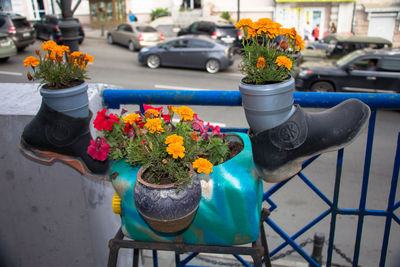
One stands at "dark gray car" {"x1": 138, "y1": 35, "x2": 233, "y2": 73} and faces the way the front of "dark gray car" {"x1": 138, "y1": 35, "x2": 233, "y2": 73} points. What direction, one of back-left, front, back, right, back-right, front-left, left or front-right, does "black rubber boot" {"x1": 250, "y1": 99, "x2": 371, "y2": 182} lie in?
left

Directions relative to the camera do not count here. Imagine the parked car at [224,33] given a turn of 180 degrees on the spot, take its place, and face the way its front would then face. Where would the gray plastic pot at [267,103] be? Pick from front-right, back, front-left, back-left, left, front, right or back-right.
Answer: front-right

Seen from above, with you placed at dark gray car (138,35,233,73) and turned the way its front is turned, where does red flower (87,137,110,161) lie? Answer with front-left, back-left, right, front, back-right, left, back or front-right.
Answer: left

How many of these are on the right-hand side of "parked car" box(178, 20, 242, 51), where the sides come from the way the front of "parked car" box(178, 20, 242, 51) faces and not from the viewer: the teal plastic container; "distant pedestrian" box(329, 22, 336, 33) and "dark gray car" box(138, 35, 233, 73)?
1

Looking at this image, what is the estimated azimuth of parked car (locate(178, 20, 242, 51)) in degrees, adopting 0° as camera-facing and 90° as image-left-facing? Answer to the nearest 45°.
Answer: approximately 135°

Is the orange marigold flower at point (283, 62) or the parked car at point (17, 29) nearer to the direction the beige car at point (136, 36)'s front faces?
the parked car

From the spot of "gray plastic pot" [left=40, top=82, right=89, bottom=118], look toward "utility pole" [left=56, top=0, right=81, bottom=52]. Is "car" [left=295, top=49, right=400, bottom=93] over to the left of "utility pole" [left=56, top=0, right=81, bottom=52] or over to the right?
right

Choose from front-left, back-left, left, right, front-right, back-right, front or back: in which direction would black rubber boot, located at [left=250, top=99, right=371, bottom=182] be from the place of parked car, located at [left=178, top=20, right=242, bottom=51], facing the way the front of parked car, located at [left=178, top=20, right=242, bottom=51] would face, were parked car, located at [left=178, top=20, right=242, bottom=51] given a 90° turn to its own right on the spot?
back-right

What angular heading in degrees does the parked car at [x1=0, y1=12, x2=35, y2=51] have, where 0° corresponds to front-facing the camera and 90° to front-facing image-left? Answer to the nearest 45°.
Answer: approximately 135°

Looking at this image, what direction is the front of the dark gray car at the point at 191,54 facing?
to the viewer's left

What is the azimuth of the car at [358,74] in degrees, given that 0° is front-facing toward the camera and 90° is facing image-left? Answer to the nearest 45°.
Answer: approximately 90°

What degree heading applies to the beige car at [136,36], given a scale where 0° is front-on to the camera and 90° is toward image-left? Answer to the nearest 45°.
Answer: approximately 135°

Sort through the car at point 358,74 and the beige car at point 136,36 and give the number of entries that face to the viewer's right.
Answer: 0
